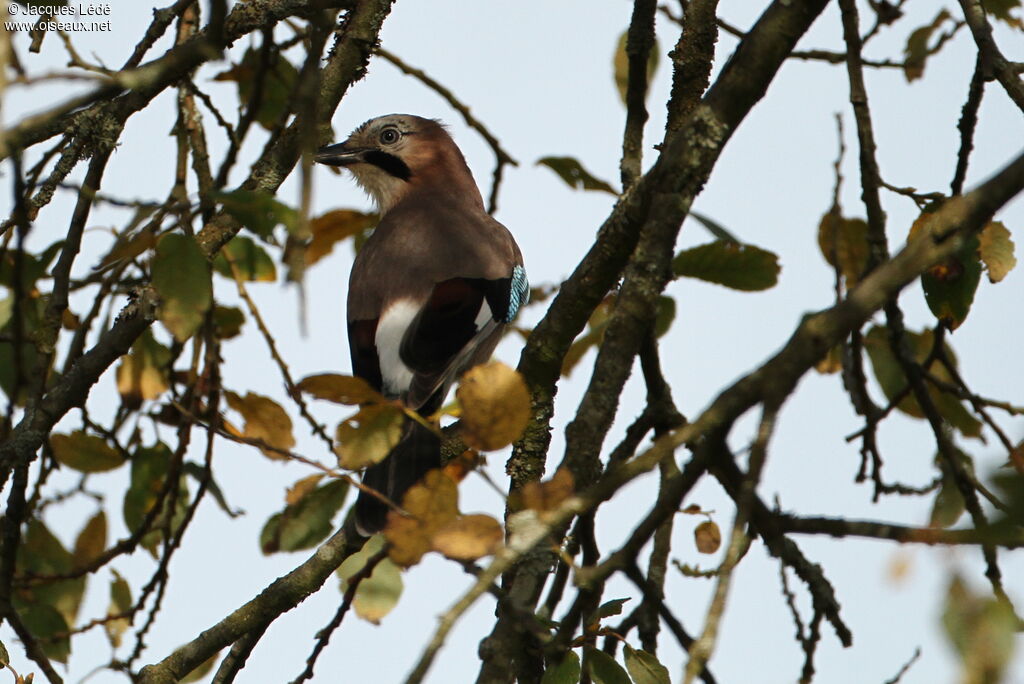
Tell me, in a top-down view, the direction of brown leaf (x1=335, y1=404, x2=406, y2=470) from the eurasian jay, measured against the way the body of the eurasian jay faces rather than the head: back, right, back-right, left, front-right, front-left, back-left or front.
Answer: back

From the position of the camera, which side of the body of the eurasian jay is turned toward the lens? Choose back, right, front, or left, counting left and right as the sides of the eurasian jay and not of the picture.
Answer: back

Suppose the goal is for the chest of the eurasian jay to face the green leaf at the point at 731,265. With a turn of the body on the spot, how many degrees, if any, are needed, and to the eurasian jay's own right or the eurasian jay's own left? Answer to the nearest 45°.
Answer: approximately 135° to the eurasian jay's own right

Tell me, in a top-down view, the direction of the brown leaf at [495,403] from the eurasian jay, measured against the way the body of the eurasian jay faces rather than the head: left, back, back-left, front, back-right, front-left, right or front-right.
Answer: back

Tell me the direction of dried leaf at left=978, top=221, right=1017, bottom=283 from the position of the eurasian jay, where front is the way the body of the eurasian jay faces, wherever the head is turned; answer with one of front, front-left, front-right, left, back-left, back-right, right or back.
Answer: back-right

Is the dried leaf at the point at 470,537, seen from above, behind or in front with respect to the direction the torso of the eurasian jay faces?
behind

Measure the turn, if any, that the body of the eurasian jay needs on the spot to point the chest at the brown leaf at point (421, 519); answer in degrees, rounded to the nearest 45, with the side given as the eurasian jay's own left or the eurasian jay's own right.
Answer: approximately 180°

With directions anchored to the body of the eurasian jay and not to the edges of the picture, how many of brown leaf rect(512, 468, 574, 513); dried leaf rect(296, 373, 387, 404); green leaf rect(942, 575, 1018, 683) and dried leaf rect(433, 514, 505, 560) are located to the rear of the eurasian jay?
4
